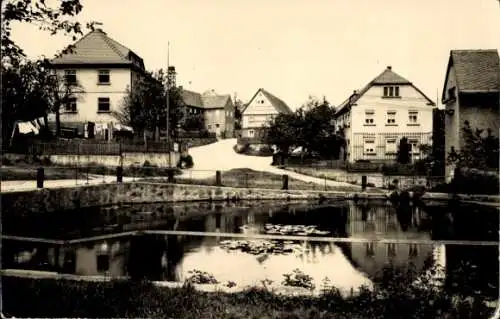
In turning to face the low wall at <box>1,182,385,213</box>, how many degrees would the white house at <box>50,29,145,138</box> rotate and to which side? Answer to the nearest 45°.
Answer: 0° — it already faces it

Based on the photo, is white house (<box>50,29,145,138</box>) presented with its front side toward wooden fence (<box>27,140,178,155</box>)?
yes

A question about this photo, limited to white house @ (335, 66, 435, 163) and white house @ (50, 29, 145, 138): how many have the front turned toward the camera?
2

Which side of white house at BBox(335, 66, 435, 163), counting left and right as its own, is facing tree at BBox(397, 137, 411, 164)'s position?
front

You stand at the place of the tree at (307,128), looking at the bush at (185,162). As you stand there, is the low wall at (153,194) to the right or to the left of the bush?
left

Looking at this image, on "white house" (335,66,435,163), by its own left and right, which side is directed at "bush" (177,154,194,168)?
right

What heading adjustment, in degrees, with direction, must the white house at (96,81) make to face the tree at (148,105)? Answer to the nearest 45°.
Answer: approximately 45° to its left

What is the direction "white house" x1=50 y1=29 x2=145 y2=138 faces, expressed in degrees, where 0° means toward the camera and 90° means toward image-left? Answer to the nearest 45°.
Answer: approximately 0°

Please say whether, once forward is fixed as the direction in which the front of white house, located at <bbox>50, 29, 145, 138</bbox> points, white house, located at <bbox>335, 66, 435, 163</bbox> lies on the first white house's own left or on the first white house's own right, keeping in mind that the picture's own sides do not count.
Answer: on the first white house's own left

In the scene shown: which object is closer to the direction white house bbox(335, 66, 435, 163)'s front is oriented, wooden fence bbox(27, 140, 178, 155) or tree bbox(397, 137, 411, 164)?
the tree

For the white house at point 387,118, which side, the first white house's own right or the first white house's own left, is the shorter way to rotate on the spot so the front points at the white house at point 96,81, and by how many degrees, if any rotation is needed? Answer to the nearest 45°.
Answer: approximately 90° to the first white house's own right

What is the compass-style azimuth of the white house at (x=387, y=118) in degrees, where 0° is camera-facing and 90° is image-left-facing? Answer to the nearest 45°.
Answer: approximately 0°
